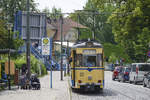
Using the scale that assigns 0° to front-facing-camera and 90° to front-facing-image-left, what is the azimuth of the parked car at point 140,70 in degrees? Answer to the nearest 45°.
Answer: approximately 225°

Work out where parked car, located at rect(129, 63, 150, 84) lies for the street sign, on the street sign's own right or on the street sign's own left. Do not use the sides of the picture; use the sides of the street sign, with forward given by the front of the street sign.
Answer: on the street sign's own left

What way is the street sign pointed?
toward the camera

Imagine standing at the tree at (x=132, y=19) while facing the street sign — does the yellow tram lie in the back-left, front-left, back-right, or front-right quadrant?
front-left

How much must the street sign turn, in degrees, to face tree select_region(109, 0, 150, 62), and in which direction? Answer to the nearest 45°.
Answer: approximately 135° to its left

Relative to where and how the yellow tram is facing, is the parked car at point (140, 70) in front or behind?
in front

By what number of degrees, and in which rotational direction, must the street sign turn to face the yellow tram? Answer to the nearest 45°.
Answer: approximately 45° to its left
